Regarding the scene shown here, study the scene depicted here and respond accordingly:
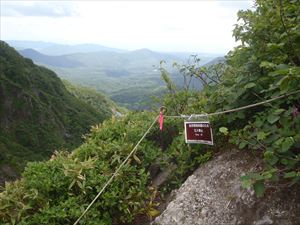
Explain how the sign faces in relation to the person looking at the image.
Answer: facing the viewer

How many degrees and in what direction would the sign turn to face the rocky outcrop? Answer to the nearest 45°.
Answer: approximately 45° to its left
